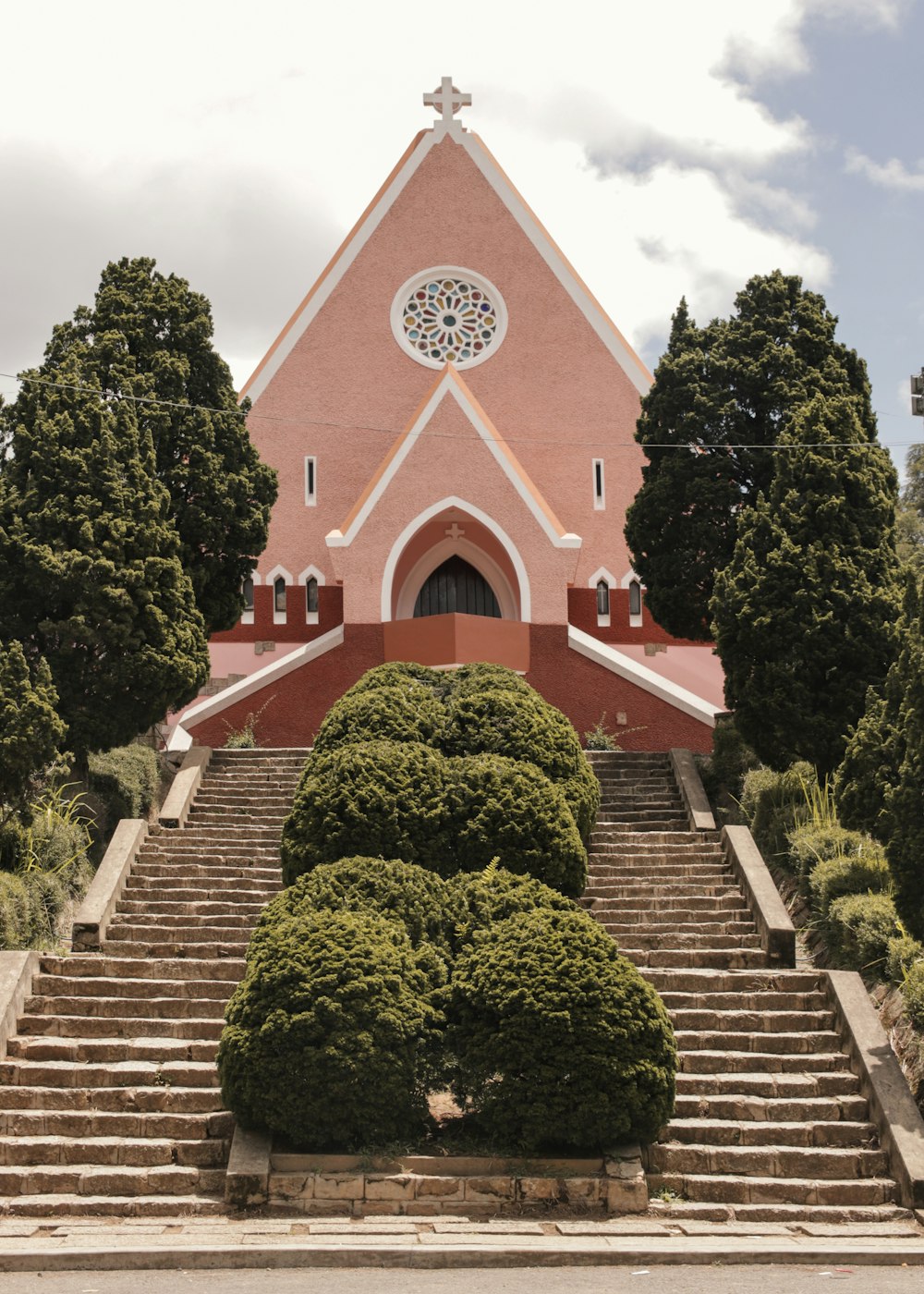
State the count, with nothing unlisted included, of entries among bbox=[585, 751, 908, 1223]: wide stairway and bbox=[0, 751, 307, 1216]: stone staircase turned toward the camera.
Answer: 2

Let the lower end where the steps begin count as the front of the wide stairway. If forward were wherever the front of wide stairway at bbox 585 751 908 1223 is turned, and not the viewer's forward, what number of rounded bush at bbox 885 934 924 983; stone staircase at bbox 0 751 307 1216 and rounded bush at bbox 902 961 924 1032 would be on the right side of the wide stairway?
1

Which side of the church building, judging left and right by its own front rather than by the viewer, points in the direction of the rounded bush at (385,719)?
front

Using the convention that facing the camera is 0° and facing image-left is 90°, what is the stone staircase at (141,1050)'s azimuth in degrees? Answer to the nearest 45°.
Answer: approximately 0°

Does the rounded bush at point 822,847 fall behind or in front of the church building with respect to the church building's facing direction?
in front

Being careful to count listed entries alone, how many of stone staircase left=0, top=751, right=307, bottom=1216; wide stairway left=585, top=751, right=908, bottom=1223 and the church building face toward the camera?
3

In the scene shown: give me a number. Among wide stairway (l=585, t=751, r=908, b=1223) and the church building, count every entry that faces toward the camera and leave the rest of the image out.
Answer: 2
